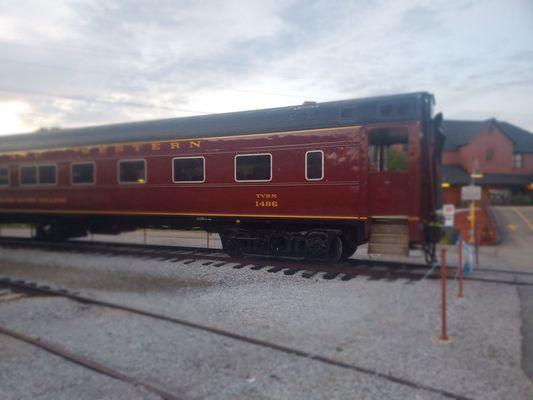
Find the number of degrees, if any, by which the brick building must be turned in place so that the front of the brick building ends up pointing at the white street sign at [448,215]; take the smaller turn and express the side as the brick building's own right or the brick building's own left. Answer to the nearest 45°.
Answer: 0° — it already faces it

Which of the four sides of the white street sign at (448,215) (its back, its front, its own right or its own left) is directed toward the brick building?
back

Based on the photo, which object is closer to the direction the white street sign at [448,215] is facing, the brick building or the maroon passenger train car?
the maroon passenger train car

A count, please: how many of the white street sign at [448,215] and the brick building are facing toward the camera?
2

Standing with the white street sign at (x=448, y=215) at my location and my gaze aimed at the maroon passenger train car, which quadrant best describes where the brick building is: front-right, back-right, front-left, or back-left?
back-right

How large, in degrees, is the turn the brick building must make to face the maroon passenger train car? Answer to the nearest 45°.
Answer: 0° — it already faces it

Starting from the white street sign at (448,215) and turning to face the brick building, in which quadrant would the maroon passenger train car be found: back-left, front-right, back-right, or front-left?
back-left

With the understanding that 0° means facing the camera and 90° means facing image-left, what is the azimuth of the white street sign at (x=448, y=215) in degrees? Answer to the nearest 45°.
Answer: approximately 0°

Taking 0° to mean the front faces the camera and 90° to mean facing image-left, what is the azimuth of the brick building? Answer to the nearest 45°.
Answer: approximately 0°
